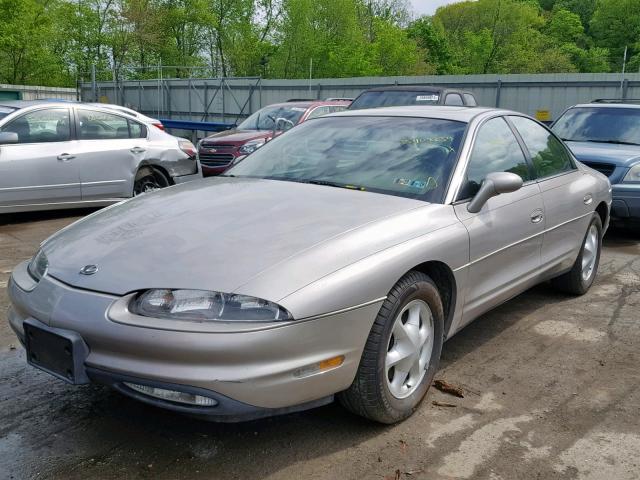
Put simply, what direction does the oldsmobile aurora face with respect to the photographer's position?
facing the viewer and to the left of the viewer

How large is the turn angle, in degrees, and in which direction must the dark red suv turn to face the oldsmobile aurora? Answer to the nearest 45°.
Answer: approximately 45° to its left

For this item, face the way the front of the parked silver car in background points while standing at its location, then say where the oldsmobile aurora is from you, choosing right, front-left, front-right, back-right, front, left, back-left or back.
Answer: left

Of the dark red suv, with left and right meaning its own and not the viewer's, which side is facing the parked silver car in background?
front

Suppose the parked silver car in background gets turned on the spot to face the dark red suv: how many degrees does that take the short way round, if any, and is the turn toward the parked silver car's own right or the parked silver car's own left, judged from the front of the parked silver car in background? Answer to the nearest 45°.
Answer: approximately 135° to the parked silver car's own right

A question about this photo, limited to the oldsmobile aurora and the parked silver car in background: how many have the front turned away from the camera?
0

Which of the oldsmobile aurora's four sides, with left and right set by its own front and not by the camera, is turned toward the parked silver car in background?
right

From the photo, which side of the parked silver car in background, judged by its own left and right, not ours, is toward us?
left

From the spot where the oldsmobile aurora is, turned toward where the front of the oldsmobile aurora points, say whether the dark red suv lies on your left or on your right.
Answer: on your right

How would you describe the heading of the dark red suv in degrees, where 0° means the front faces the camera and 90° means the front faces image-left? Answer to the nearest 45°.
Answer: approximately 45°
